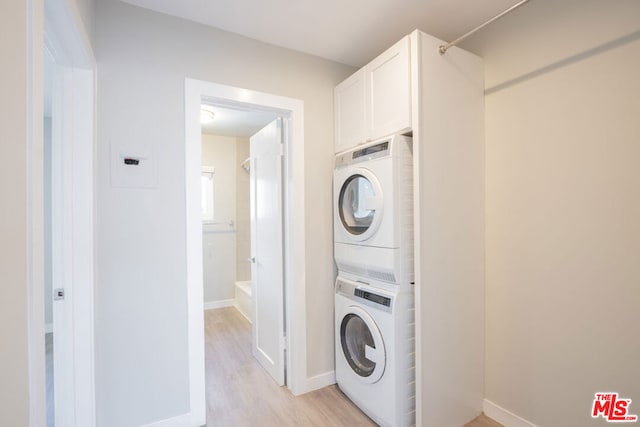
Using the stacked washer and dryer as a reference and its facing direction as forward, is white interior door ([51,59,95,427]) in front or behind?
in front

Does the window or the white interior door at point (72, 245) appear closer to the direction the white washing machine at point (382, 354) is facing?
the white interior door

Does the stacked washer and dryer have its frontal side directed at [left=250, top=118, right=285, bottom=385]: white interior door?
no

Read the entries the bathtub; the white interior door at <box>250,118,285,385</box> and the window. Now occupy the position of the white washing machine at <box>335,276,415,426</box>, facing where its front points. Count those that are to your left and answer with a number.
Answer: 0

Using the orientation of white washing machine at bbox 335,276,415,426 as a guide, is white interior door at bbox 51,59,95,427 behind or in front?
in front

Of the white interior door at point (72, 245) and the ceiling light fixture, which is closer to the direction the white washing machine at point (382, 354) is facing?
the white interior door

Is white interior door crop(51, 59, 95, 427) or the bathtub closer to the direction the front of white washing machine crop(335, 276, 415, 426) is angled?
the white interior door

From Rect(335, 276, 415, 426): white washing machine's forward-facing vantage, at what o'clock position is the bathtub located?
The bathtub is roughly at 3 o'clock from the white washing machine.

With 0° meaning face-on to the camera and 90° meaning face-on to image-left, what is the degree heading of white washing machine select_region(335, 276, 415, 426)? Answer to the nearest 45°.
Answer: approximately 45°

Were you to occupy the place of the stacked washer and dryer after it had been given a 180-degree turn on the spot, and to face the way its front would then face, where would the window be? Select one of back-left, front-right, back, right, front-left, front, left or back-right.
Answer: left

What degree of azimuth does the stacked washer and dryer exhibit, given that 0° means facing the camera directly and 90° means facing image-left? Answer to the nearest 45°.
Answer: approximately 45°
